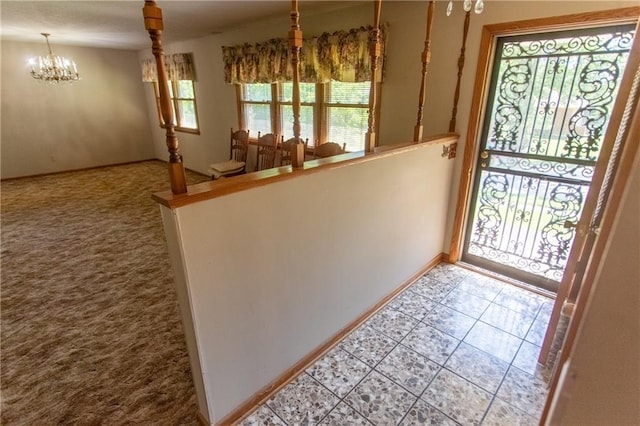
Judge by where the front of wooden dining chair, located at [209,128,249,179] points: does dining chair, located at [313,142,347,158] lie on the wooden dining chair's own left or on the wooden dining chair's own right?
on the wooden dining chair's own left

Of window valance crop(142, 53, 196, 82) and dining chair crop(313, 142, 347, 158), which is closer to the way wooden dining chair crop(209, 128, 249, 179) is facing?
the dining chair

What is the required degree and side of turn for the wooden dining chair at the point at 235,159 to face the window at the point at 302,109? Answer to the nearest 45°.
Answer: approximately 90° to its left

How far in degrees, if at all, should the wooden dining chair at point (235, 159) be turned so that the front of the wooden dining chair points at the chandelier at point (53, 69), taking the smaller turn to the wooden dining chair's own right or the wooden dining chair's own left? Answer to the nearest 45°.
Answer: approximately 90° to the wooden dining chair's own right

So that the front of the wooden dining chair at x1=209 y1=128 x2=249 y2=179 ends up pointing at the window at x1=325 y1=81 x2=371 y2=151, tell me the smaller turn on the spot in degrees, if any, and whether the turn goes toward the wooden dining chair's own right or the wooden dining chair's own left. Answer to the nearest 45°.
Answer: approximately 90° to the wooden dining chair's own left
